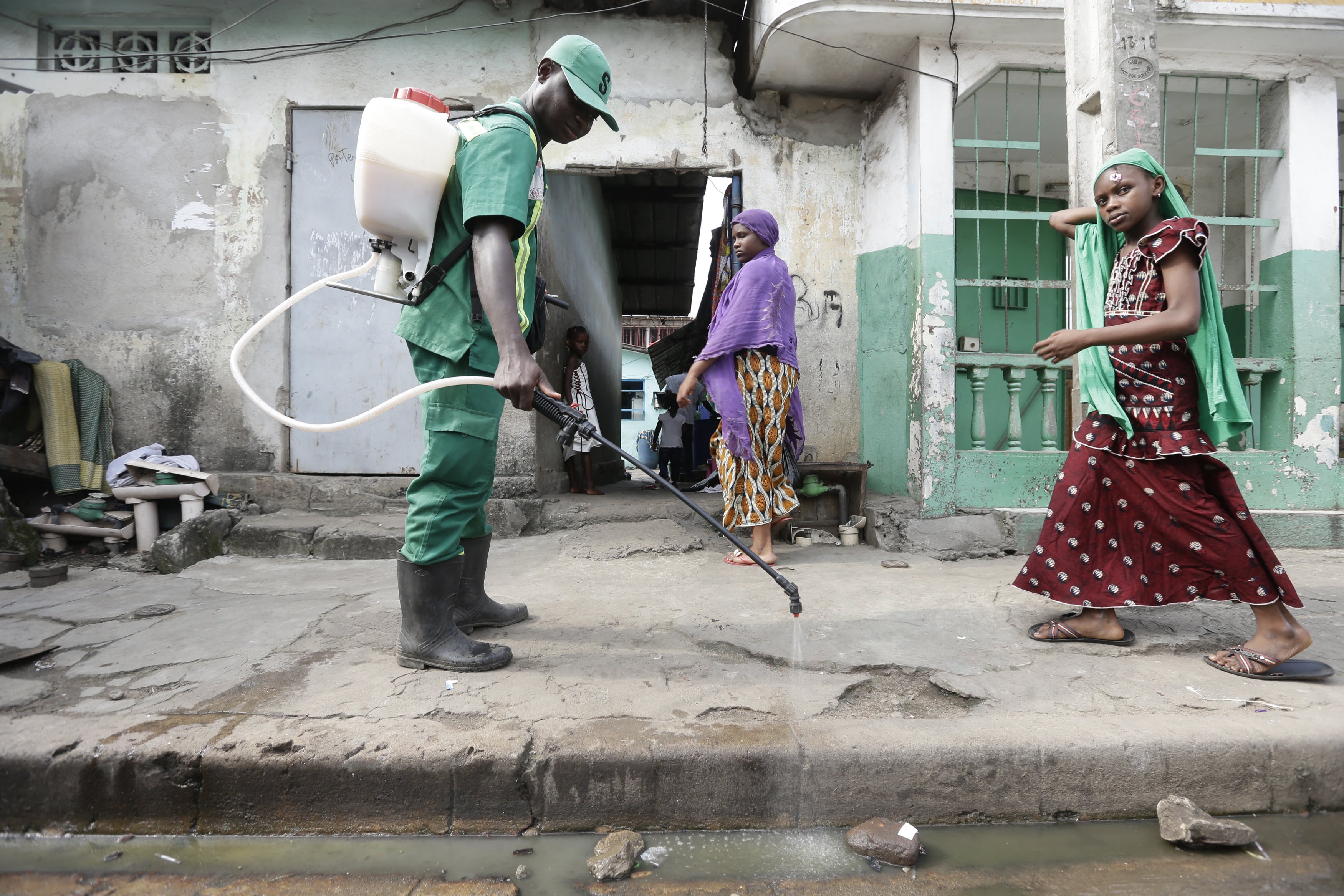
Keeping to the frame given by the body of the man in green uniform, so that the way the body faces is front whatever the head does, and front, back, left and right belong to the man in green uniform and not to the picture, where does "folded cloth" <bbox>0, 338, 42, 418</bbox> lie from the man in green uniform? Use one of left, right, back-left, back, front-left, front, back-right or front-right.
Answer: back-left

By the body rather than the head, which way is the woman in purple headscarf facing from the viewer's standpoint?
to the viewer's left

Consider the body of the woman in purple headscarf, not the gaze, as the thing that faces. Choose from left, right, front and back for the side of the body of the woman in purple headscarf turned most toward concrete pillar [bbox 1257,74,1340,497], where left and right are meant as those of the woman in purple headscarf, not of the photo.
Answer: back

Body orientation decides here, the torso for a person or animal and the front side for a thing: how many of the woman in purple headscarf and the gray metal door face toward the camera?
1

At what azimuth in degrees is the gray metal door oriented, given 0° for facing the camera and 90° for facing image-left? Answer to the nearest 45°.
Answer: approximately 0°

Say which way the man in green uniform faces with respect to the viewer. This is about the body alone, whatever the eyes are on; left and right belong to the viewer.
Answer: facing to the right of the viewer

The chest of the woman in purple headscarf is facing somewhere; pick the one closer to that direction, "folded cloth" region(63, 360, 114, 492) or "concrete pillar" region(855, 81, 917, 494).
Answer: the folded cloth

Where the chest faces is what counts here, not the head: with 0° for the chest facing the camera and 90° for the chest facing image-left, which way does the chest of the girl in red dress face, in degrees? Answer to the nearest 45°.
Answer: approximately 45°

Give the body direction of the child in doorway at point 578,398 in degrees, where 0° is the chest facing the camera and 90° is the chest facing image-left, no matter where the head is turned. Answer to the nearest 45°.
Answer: approximately 315°
